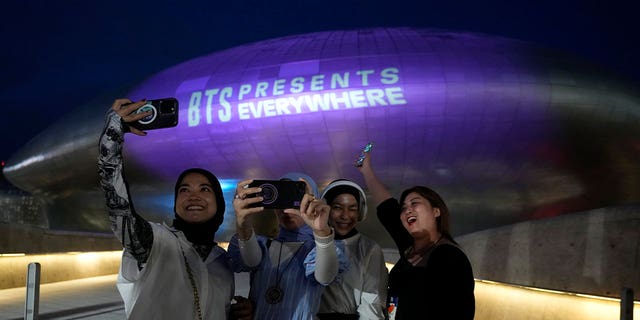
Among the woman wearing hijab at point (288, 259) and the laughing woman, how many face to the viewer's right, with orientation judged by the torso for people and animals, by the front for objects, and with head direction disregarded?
0

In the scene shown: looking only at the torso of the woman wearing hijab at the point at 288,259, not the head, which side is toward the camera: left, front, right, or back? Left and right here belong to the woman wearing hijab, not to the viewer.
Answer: front

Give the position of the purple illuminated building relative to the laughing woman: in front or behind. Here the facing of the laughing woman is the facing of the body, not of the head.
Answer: behind

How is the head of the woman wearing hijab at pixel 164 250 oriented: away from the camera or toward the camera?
toward the camera

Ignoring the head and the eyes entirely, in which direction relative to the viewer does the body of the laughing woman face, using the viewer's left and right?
facing the viewer and to the left of the viewer

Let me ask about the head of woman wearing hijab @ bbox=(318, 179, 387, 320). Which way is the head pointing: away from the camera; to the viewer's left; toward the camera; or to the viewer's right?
toward the camera

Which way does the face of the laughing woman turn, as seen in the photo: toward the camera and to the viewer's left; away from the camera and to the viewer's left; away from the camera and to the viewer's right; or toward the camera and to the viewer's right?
toward the camera and to the viewer's left
